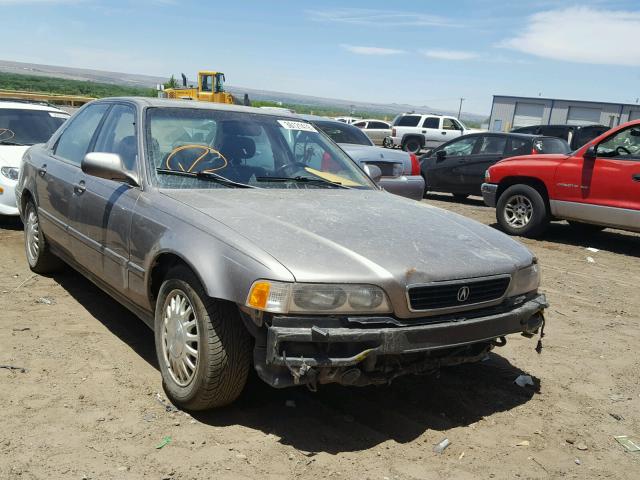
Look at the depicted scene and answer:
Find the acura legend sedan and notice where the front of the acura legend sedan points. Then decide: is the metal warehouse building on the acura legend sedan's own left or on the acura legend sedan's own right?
on the acura legend sedan's own left

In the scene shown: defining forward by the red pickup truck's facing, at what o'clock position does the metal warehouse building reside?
The metal warehouse building is roughly at 3 o'clock from the red pickup truck.

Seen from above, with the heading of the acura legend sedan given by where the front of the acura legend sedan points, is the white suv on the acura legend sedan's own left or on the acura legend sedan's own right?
on the acura legend sedan's own left

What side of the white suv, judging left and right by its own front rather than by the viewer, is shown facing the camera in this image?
right

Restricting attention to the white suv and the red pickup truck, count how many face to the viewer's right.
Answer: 1

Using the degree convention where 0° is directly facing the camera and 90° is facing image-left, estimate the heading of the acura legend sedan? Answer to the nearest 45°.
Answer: approximately 315°

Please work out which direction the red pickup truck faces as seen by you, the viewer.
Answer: facing to the left of the viewer

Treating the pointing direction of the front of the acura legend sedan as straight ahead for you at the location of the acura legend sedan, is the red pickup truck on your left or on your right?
on your left

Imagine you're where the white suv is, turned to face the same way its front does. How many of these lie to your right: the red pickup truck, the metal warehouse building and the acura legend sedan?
2

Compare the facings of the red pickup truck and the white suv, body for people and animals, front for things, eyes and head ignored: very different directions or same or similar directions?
very different directions

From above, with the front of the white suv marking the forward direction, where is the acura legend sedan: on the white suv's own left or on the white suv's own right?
on the white suv's own right

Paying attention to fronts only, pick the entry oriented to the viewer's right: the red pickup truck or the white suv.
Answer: the white suv
